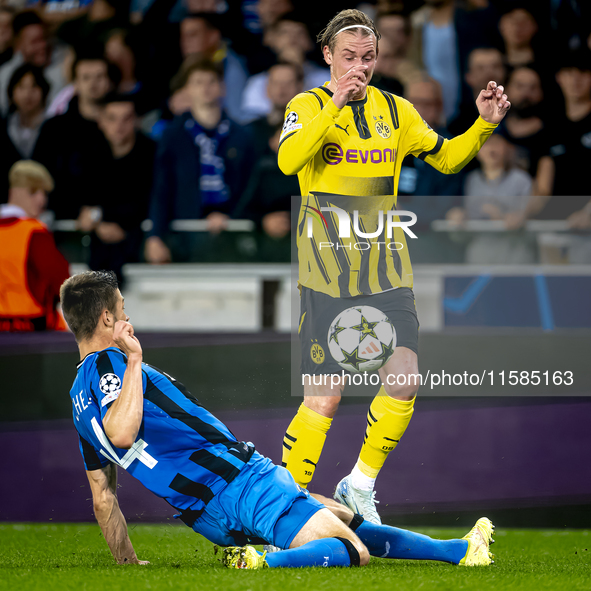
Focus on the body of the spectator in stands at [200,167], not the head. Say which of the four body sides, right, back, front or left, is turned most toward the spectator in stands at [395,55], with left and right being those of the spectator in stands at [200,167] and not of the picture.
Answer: left

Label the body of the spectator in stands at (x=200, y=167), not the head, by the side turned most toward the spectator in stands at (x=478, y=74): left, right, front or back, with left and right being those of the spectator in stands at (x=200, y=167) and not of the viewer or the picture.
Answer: left
